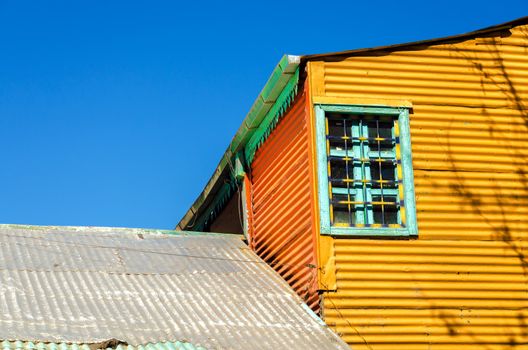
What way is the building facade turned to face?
toward the camera
